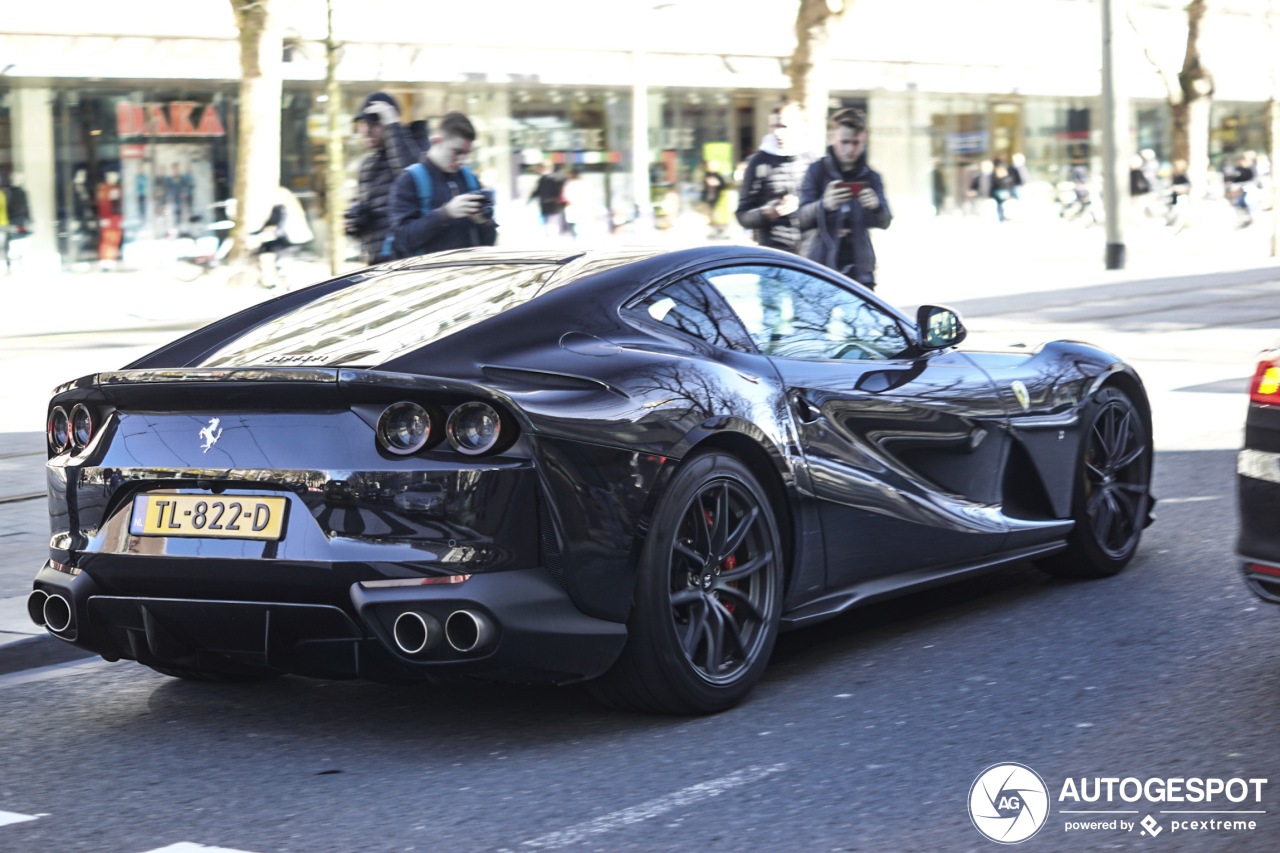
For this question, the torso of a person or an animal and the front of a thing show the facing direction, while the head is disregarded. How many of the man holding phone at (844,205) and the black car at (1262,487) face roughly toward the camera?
1

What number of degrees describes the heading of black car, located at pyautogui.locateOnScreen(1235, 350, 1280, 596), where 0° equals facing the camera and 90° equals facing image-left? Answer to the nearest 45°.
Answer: approximately 225°

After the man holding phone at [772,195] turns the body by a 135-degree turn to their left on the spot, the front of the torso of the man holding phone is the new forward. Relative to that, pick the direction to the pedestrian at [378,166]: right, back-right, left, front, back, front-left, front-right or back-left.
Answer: back-left

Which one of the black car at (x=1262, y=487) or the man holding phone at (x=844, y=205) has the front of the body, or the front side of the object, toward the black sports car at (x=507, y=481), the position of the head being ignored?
the man holding phone

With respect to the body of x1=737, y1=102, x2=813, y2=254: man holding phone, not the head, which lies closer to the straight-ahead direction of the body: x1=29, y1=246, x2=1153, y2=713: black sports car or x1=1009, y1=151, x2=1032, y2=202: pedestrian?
the black sports car

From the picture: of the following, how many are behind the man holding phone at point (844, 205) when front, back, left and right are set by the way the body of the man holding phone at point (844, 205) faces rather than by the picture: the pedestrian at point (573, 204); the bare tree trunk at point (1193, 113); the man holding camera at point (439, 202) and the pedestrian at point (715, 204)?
3

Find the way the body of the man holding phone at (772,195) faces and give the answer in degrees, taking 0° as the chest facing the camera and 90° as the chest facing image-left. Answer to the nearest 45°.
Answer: approximately 315°

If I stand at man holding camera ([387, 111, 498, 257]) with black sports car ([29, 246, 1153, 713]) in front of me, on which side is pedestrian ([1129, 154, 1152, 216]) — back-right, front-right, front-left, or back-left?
back-left

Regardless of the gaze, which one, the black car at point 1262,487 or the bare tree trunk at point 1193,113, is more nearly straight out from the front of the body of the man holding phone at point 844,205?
the black car

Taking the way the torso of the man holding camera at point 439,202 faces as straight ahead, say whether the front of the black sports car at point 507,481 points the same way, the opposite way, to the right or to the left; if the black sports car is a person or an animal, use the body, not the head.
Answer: to the left

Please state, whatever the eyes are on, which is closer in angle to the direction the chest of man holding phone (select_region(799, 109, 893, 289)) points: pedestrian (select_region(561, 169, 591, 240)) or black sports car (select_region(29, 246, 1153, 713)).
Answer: the black sports car

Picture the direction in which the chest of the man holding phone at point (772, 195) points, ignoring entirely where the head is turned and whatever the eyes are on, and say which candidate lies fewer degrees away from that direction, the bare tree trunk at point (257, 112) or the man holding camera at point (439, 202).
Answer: the man holding camera
